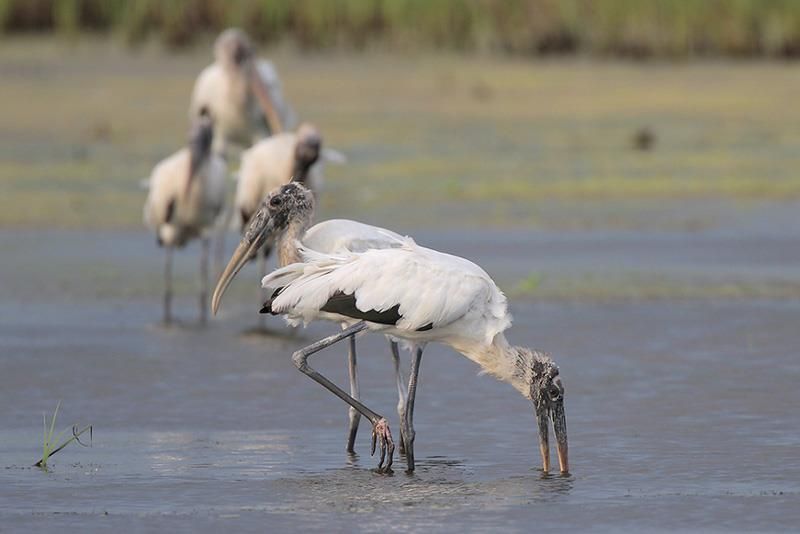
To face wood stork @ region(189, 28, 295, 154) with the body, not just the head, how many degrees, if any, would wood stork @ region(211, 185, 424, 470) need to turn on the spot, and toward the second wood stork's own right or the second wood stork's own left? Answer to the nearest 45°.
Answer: approximately 90° to the second wood stork's own right

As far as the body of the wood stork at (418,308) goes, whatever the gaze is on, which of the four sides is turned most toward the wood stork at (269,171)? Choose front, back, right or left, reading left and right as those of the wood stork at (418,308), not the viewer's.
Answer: left

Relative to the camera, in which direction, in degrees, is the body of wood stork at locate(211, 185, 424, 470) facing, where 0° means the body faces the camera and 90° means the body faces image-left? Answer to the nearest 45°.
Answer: approximately 90°

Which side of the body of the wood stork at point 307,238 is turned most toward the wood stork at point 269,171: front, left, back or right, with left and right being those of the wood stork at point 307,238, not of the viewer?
right

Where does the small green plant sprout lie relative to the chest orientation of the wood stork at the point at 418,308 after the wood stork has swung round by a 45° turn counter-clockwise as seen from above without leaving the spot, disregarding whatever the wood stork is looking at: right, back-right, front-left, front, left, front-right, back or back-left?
back-left
